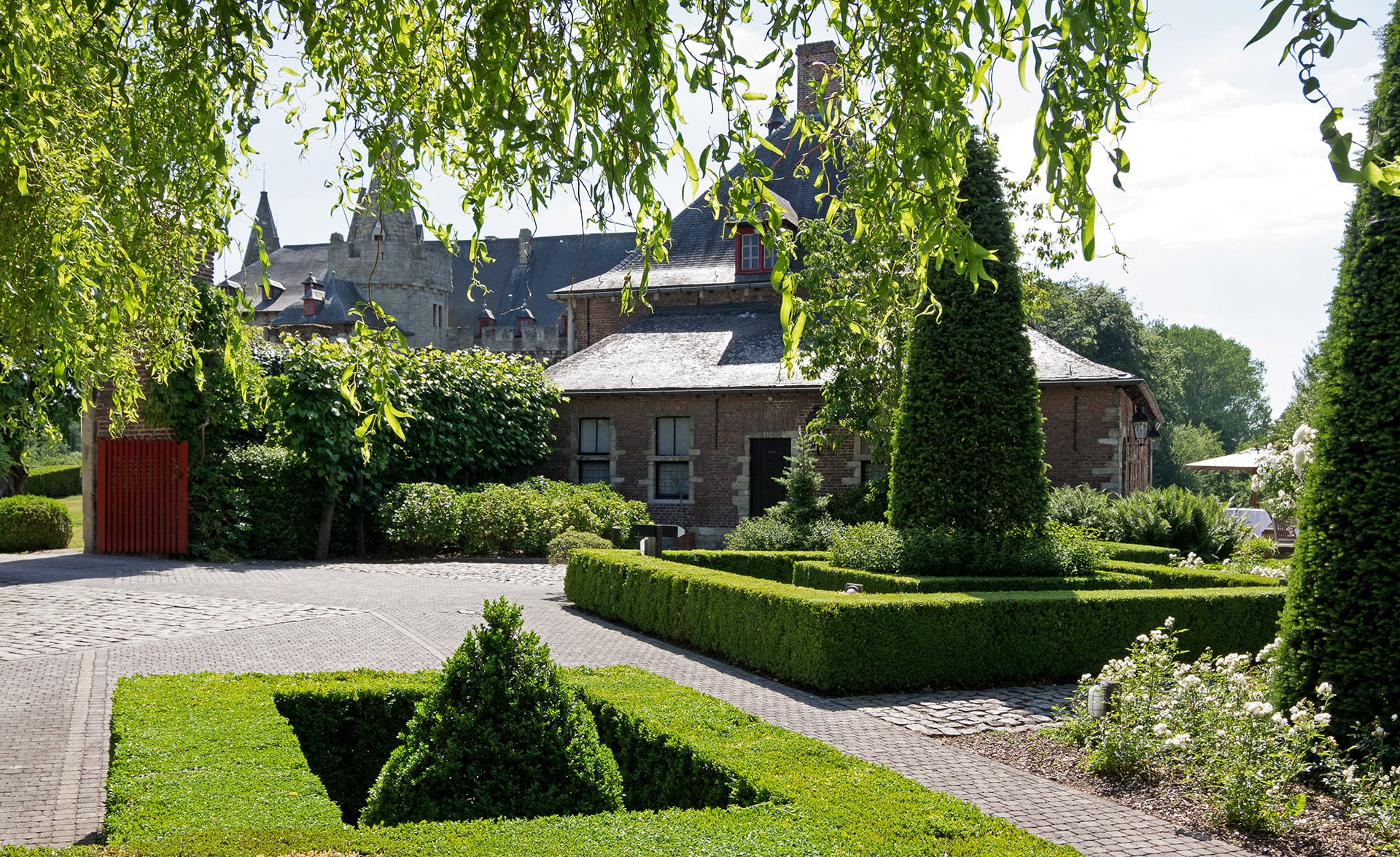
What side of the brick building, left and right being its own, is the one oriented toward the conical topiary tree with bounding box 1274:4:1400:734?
front

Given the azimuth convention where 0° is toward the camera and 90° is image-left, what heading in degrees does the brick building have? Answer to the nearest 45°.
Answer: approximately 0°

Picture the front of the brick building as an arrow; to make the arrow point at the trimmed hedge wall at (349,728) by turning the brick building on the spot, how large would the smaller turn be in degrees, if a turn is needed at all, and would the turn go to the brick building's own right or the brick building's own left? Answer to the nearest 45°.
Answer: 0° — it already faces it

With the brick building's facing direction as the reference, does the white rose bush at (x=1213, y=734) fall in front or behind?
in front

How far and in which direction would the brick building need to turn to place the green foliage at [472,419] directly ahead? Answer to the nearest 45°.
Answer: approximately 45° to its right

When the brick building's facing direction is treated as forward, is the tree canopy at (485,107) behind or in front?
in front

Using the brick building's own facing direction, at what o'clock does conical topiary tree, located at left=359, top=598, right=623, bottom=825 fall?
The conical topiary tree is roughly at 12 o'clock from the brick building.

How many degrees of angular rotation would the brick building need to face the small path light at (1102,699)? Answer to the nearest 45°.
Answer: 0° — it already faces it

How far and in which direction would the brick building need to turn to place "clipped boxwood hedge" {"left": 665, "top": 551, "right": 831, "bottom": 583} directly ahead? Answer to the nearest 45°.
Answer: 0° — it already faces it
